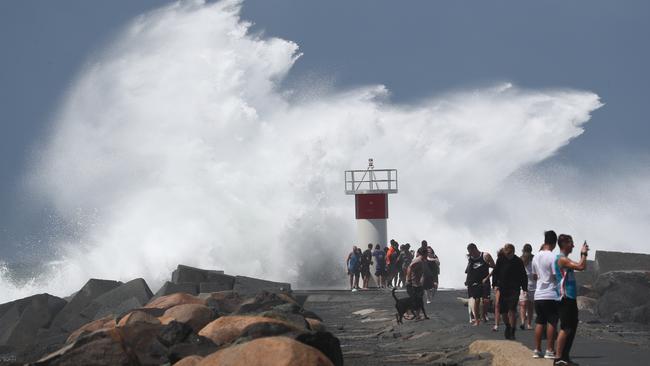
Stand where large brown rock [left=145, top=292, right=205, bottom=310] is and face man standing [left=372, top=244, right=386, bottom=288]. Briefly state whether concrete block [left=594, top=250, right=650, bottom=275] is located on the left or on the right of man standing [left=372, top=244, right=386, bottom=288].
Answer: right

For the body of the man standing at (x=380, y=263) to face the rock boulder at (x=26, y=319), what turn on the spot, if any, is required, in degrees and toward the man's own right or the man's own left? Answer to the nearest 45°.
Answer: approximately 135° to the man's own left

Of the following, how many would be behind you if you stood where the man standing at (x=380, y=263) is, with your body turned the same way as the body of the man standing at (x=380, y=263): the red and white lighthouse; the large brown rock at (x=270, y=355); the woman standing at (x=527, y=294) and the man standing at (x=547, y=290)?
3

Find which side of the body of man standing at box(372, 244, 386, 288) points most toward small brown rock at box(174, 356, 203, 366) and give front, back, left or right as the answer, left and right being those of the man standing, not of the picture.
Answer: back

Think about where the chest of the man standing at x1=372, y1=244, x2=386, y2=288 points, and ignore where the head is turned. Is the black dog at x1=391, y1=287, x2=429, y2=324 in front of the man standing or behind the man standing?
behind

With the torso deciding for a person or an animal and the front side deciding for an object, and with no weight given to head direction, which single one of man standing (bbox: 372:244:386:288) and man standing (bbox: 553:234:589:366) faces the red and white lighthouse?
man standing (bbox: 372:244:386:288)

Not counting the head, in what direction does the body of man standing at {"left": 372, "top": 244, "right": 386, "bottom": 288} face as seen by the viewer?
away from the camera

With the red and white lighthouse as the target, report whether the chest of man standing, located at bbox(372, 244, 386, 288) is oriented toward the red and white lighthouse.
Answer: yes
